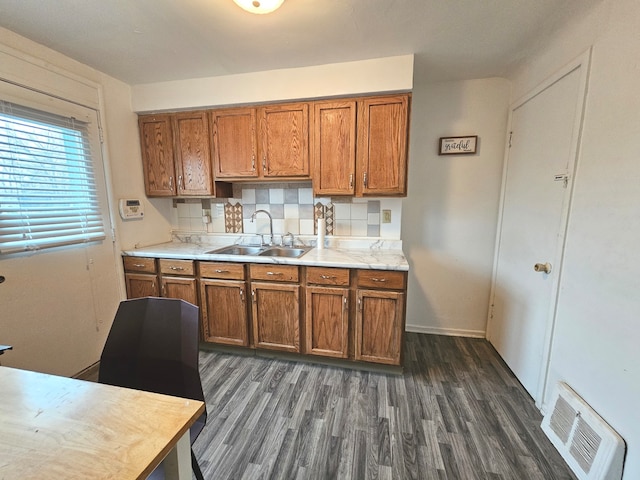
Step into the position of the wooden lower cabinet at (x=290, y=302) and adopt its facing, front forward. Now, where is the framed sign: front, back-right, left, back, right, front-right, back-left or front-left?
left

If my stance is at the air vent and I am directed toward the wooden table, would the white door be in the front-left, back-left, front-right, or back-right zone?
back-right

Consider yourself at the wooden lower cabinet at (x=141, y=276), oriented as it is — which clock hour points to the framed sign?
The framed sign is roughly at 10 o'clock from the wooden lower cabinet.

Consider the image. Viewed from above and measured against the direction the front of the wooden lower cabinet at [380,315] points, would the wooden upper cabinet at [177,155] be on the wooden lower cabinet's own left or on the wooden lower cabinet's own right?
on the wooden lower cabinet's own right

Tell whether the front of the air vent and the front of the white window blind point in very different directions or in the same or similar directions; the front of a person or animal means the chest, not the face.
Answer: very different directions

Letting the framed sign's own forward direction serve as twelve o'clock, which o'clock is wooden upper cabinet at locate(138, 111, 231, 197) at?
The wooden upper cabinet is roughly at 2 o'clock from the framed sign.

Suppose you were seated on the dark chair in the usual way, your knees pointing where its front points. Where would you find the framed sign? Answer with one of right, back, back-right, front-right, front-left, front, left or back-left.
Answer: back-left

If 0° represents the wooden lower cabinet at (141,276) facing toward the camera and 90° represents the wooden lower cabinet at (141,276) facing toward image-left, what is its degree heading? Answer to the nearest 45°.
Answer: approximately 0°

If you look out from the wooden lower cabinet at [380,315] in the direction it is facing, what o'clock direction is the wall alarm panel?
The wall alarm panel is roughly at 3 o'clock from the wooden lower cabinet.

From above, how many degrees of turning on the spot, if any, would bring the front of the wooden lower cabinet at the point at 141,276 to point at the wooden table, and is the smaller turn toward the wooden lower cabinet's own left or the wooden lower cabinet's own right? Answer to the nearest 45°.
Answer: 0° — it already faces it

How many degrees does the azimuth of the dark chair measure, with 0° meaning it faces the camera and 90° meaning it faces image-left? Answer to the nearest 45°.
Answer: approximately 45°

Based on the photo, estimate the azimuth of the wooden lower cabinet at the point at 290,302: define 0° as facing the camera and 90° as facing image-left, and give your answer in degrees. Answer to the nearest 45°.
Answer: approximately 0°

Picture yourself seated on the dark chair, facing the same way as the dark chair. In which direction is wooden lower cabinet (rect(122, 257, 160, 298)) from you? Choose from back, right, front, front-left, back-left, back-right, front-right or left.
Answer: back-right
